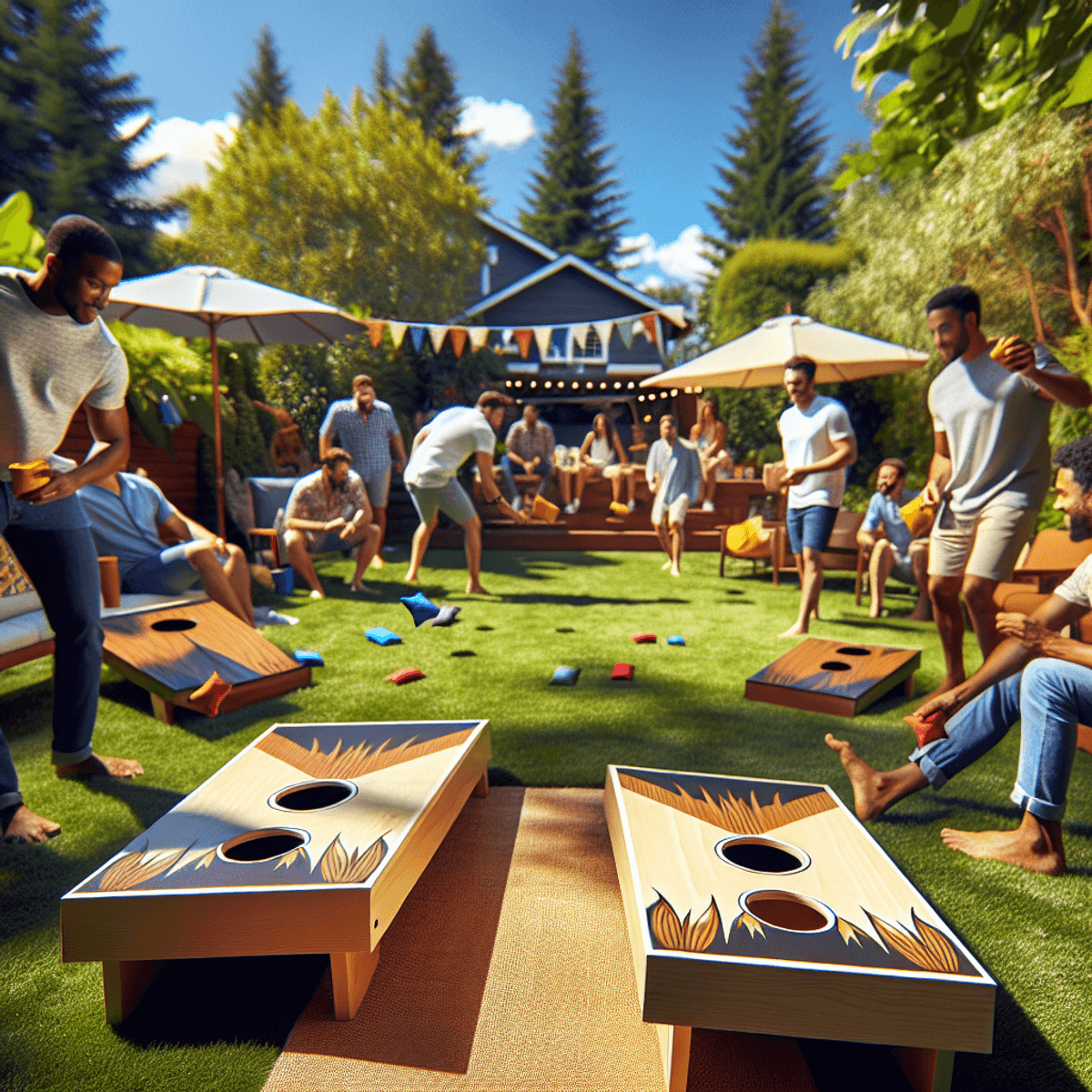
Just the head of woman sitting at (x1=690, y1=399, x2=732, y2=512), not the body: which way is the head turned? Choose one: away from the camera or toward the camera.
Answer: toward the camera

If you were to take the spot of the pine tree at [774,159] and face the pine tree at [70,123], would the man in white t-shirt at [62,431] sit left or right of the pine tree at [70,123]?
left

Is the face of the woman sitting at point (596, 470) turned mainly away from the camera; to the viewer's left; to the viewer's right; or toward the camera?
toward the camera

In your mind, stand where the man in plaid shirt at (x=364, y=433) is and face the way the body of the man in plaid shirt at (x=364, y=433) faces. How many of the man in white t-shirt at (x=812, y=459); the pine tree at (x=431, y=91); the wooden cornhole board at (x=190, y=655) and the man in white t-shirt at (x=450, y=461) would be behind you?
1

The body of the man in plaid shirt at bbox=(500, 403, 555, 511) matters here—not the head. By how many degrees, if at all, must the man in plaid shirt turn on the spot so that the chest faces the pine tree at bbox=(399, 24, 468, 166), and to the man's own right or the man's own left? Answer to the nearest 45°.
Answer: approximately 180°

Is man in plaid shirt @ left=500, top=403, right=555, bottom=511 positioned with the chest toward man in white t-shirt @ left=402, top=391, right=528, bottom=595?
yes

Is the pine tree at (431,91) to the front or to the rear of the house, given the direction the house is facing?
to the rear

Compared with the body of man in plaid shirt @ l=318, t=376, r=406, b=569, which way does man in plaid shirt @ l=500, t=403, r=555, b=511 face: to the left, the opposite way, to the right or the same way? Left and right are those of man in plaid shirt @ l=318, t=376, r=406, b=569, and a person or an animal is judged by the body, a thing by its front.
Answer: the same way

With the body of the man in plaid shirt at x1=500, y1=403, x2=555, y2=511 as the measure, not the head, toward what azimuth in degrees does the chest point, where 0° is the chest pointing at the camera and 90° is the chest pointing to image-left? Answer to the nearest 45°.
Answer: approximately 0°

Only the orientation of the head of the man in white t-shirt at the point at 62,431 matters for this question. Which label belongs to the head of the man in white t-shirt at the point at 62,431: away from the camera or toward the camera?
toward the camera

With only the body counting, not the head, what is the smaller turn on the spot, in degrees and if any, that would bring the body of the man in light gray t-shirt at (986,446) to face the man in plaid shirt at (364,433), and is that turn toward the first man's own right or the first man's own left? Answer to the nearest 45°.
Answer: approximately 45° to the first man's own right

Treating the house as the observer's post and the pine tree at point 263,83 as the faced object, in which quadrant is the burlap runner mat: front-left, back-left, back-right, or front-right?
back-left

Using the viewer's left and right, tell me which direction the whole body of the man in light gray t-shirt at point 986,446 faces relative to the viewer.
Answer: facing the viewer and to the left of the viewer

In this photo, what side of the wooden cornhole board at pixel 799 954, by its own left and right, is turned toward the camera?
back

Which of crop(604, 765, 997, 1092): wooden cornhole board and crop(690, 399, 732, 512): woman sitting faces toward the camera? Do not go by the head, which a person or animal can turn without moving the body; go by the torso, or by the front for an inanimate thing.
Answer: the woman sitting

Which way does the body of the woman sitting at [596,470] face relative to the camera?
toward the camera

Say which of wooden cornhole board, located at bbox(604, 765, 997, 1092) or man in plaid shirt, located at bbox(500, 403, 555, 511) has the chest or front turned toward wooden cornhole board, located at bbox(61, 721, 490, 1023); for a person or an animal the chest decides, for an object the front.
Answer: the man in plaid shirt

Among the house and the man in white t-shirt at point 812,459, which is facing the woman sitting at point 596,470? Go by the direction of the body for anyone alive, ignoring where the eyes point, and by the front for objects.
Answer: the house
